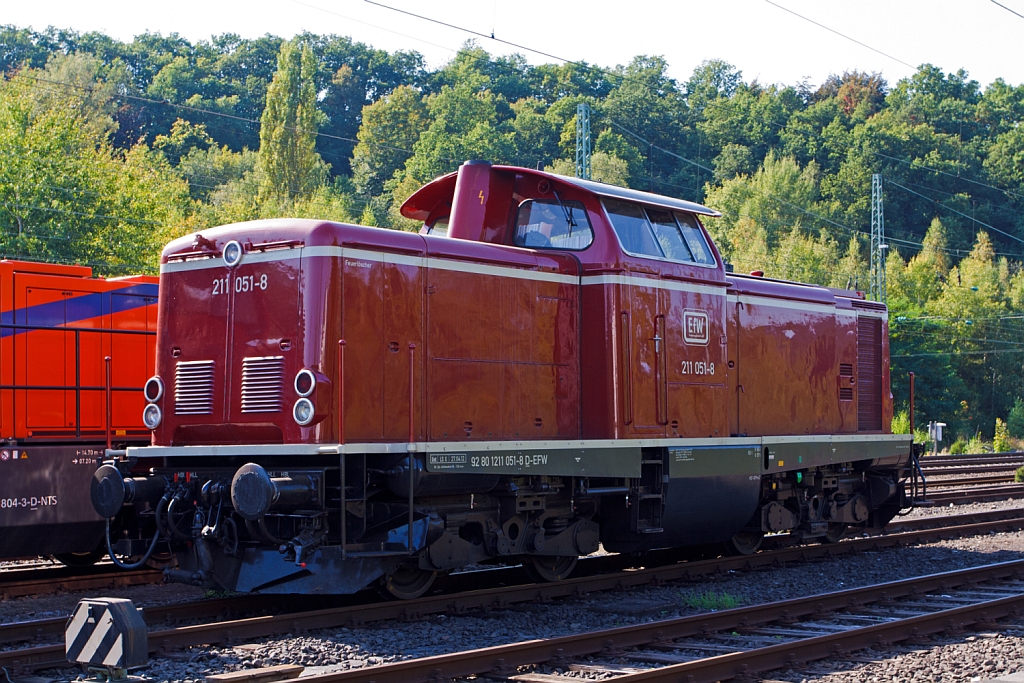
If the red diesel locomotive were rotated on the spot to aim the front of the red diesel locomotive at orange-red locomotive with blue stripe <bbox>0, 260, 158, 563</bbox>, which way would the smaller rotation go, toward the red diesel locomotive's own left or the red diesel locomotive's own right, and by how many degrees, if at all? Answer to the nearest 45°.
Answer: approximately 90° to the red diesel locomotive's own right

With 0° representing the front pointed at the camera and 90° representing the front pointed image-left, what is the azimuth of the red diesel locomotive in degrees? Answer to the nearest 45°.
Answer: approximately 45°

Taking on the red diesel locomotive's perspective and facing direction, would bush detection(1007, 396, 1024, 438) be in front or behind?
behind

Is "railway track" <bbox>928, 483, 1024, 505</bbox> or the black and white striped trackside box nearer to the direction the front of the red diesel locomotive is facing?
the black and white striped trackside box

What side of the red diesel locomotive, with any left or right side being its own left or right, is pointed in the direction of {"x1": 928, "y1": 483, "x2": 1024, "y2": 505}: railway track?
back

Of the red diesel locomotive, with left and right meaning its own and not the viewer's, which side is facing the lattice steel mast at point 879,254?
back

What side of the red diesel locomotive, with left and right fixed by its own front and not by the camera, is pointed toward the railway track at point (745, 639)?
left

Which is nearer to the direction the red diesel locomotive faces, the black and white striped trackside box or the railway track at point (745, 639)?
the black and white striped trackside box
